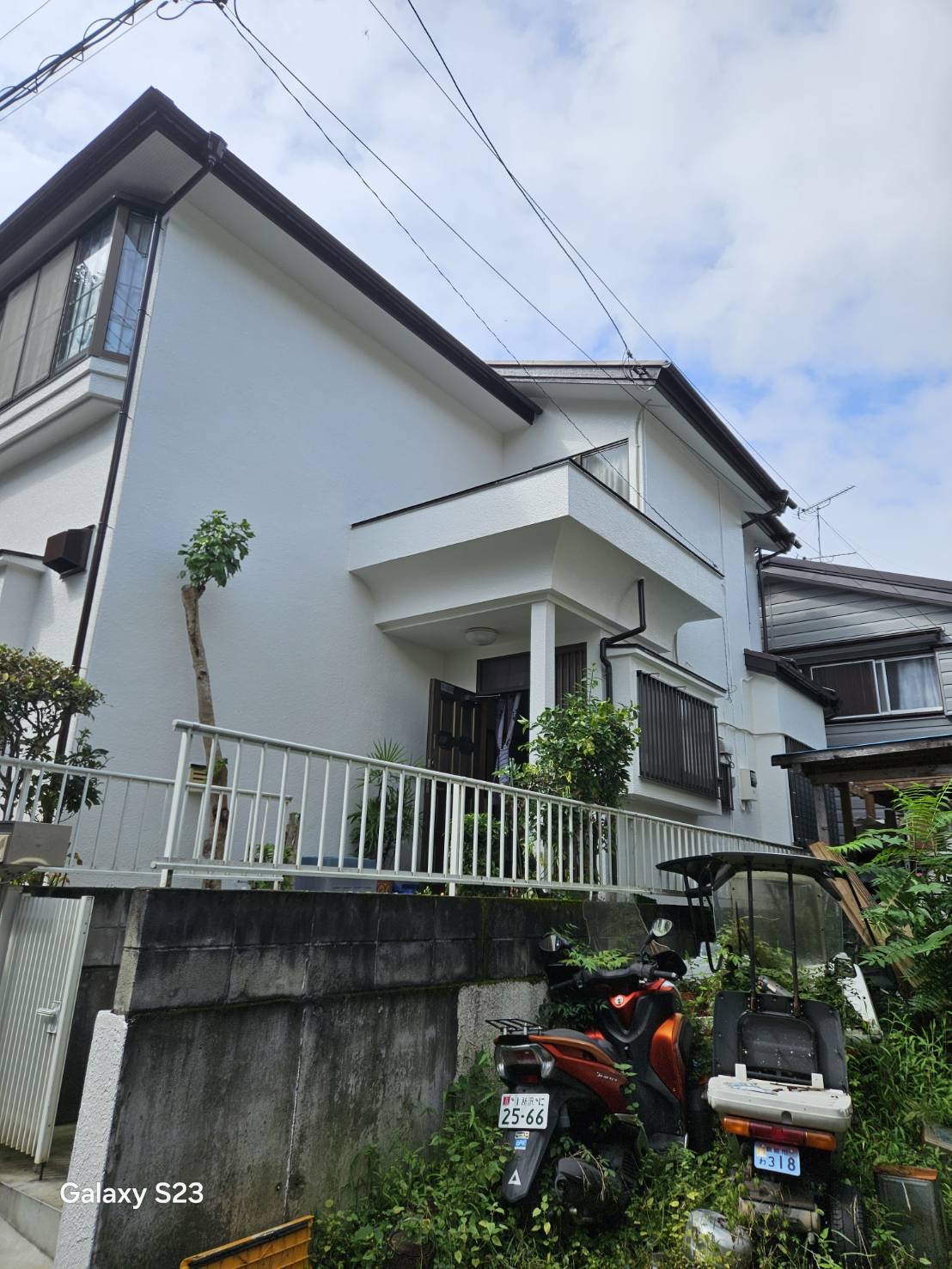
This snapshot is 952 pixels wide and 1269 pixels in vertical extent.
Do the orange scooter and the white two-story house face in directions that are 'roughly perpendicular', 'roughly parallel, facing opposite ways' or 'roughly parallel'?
roughly parallel, facing opposite ways

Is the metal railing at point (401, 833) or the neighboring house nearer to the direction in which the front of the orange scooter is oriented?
the neighboring house

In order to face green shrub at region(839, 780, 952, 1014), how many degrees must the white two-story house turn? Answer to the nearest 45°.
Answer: approximately 90° to its left

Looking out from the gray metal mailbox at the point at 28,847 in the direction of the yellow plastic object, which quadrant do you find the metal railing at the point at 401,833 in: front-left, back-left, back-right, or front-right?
front-left

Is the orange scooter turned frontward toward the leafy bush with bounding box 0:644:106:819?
no

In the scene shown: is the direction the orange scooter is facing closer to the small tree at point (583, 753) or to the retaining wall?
the small tree

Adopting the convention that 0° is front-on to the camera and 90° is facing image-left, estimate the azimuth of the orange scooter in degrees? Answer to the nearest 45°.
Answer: approximately 225°

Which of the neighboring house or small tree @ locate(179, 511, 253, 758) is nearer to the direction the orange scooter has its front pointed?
the neighboring house

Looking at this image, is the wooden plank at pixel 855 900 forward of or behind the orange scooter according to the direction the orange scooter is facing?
forward

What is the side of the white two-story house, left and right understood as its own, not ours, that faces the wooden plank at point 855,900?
left

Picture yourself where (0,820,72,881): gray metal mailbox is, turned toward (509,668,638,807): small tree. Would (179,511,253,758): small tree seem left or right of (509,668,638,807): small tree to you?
left

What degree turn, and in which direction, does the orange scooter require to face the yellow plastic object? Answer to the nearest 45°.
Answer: approximately 180°

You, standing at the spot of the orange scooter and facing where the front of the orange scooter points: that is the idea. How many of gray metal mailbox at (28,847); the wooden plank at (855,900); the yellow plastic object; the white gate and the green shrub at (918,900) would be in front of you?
2

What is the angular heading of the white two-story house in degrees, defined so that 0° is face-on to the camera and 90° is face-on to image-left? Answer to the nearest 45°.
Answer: approximately 45°
